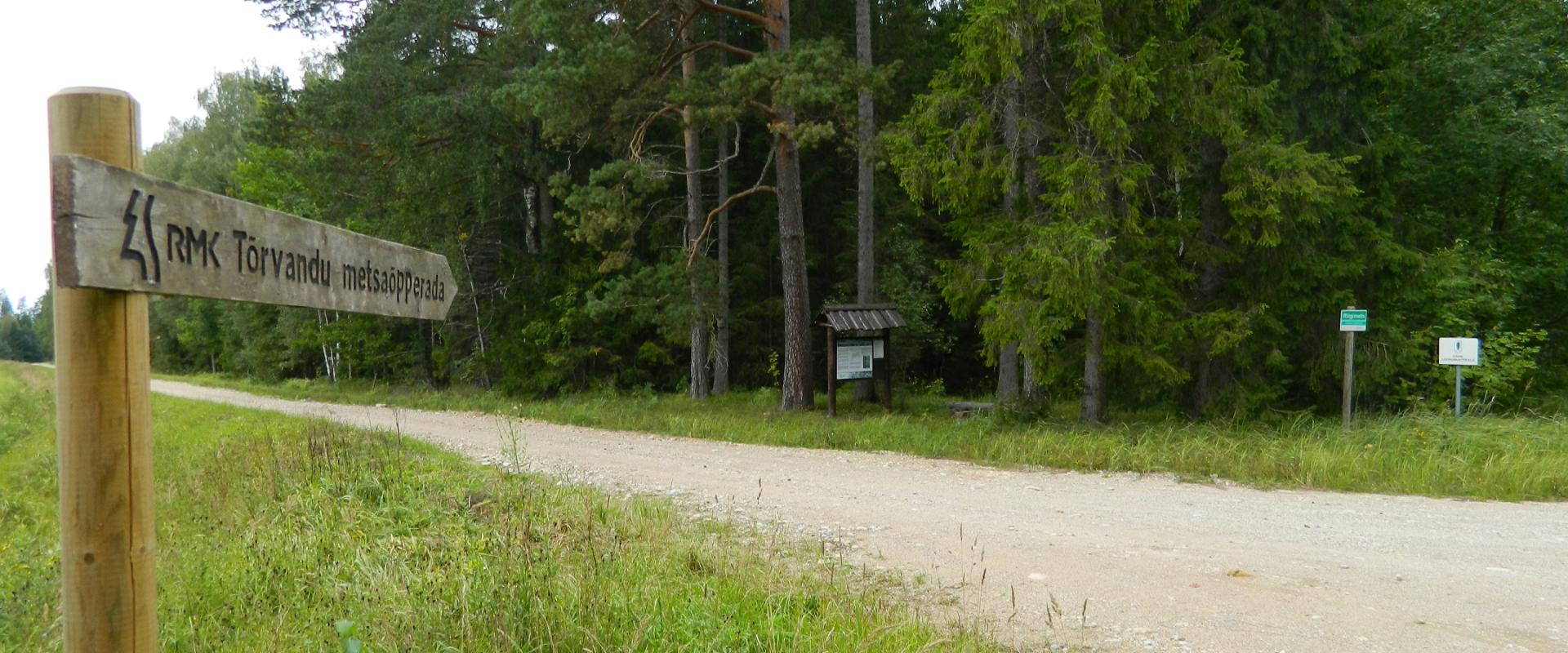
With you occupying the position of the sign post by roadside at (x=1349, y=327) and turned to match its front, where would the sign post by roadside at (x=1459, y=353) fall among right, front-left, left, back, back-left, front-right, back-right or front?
back-left

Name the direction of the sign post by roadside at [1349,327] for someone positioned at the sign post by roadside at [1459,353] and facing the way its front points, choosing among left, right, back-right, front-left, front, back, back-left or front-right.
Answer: front-right

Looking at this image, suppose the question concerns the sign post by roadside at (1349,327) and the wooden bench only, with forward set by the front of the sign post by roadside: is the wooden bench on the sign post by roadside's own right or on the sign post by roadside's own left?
on the sign post by roadside's own right

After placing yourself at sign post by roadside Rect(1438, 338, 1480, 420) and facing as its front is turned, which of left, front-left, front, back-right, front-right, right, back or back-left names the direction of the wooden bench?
right

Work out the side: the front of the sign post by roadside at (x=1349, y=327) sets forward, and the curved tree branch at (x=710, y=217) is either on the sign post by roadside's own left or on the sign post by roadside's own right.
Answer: on the sign post by roadside's own right

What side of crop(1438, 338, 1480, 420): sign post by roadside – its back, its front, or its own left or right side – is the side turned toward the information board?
right

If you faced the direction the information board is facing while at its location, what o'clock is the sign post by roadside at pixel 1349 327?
The sign post by roadside is roughly at 10 o'clock from the information board.

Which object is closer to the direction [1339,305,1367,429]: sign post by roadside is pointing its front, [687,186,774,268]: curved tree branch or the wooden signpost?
the wooden signpost

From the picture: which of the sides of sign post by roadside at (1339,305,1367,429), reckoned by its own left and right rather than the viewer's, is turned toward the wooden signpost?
front

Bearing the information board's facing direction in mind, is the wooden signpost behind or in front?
in front

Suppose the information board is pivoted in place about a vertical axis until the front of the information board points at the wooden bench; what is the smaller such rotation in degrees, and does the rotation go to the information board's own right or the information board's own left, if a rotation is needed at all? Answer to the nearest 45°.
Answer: approximately 45° to the information board's own left
